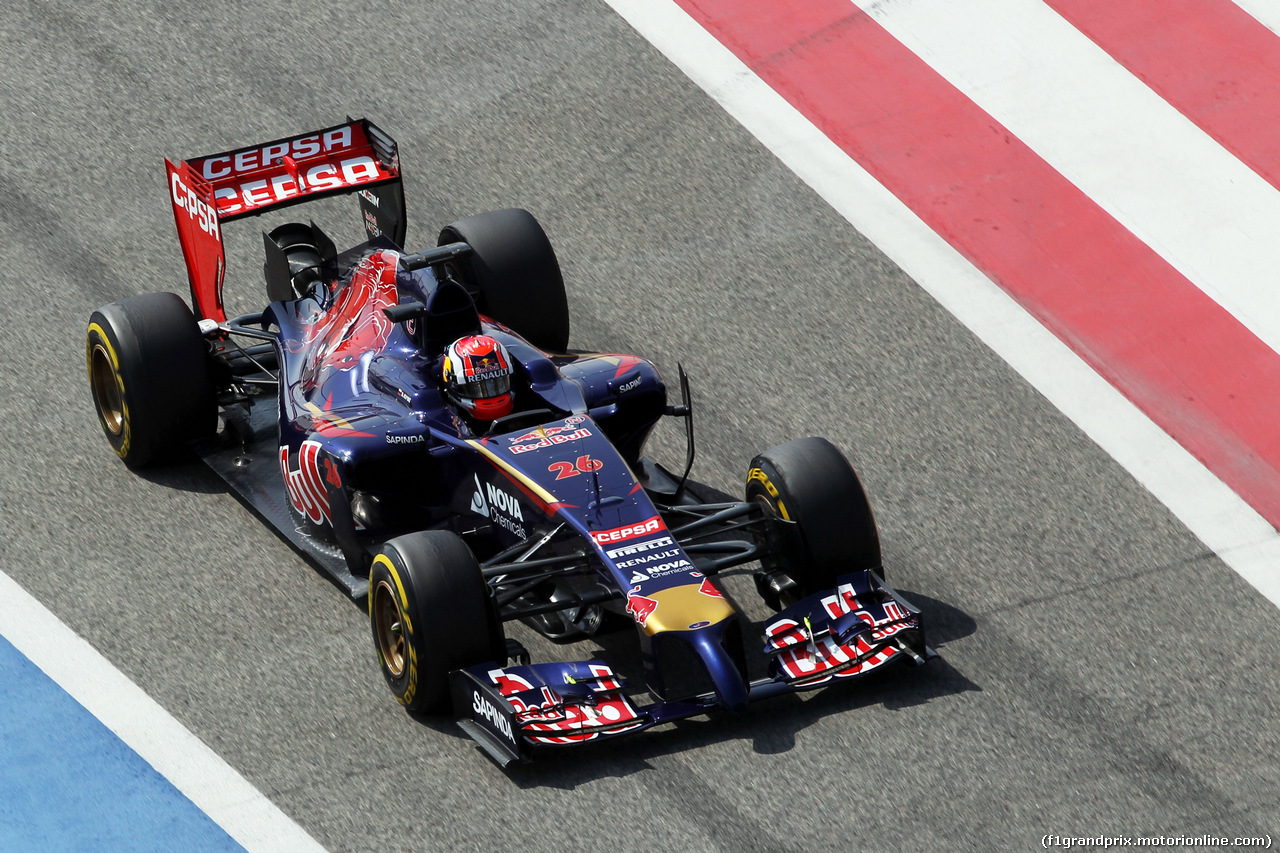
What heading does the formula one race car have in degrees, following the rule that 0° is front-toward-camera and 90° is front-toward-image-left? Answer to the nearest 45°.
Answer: approximately 315°
